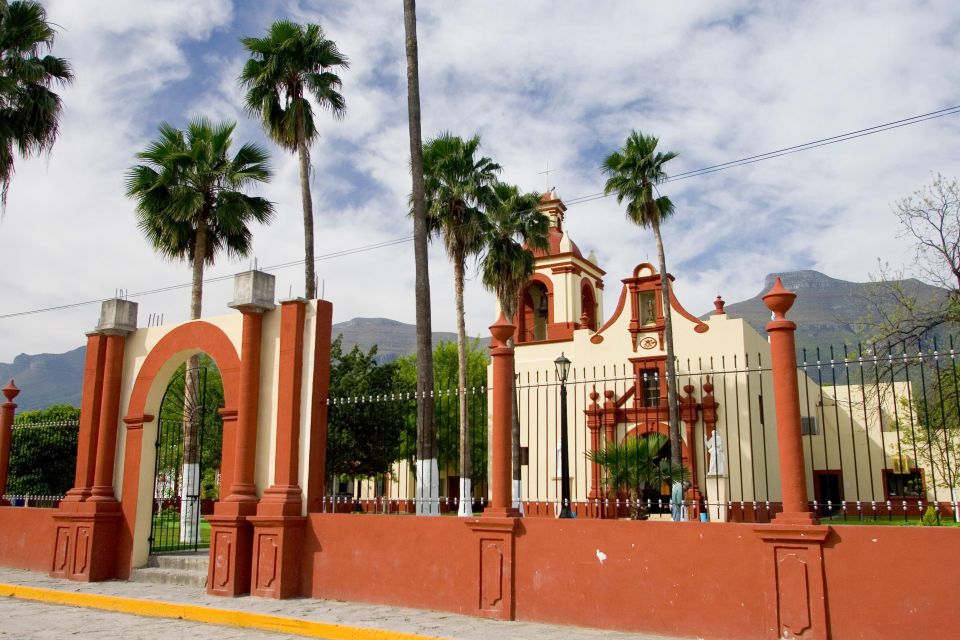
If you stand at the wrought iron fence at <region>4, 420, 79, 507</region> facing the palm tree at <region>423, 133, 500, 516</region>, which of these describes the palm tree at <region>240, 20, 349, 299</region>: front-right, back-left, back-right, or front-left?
front-right

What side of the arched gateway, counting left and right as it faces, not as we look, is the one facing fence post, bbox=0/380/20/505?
right

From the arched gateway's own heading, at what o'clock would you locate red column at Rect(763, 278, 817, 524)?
The red column is roughly at 9 o'clock from the arched gateway.

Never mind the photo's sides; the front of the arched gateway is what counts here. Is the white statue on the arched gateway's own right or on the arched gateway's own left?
on the arched gateway's own left

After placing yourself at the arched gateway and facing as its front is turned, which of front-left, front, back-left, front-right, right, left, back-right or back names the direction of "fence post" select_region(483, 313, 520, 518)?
left

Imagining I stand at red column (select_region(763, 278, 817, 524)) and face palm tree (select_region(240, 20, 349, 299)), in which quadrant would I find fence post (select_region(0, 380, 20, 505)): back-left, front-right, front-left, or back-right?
front-left

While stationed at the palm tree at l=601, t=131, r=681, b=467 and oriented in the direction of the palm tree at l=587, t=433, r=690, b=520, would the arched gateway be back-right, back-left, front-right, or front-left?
front-right

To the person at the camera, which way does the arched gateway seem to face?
facing the viewer and to the left of the viewer

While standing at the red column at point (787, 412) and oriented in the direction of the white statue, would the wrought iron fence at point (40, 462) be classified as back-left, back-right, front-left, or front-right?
front-left

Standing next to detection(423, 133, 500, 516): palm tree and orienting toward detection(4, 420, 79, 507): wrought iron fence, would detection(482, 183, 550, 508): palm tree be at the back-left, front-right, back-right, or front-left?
back-right

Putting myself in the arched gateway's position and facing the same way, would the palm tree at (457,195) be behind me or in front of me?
behind

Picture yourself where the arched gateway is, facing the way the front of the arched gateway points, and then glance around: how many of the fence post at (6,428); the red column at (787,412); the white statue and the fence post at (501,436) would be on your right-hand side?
1
